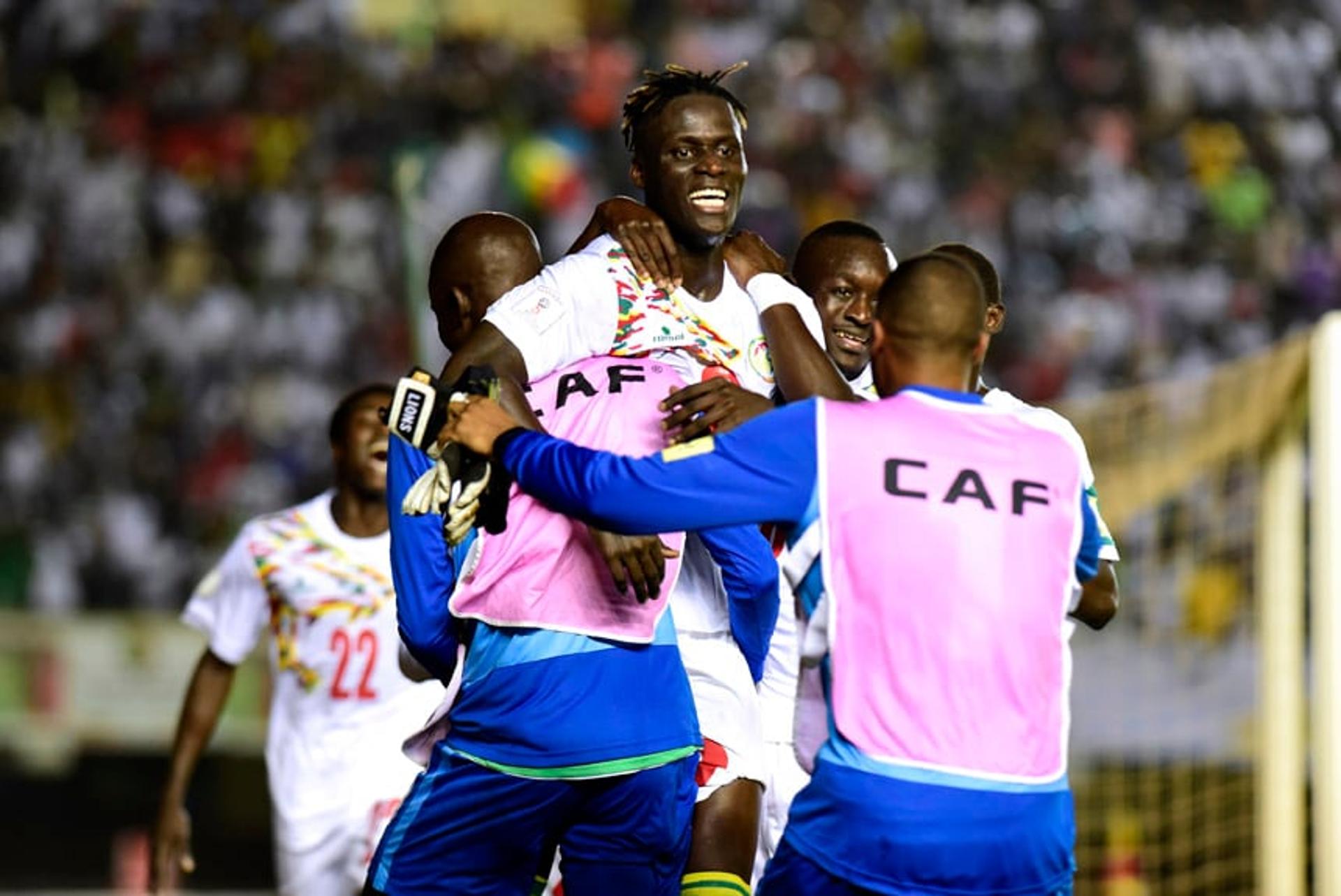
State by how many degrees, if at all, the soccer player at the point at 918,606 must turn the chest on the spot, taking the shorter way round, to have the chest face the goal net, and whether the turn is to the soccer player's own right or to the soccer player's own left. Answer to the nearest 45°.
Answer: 0° — they already face it

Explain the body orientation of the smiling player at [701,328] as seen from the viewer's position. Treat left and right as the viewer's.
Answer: facing the viewer and to the right of the viewer

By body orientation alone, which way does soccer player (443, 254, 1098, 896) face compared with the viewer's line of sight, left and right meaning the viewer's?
facing away from the viewer

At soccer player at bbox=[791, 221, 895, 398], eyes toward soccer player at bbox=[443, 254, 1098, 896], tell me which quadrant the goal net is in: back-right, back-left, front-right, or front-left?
back-left
